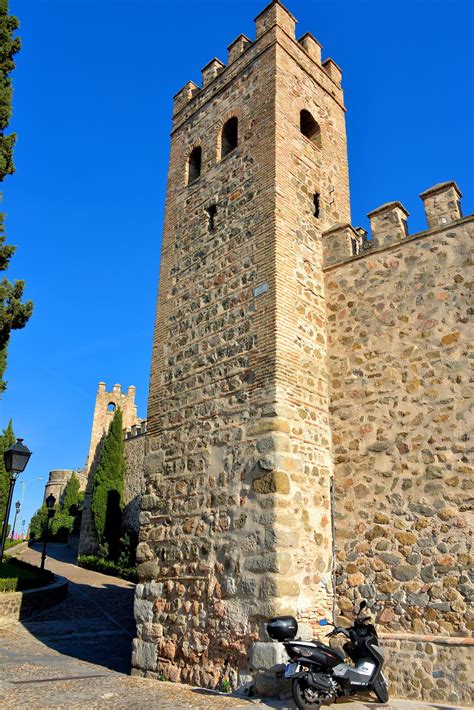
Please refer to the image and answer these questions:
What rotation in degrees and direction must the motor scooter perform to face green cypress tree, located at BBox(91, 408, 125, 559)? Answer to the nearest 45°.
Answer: approximately 90° to its left

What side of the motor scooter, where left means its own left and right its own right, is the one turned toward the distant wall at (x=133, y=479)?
left

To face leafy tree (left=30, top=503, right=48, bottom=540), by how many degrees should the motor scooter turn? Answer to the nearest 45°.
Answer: approximately 90° to its left

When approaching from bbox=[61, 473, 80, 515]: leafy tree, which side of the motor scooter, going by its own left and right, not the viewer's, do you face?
left

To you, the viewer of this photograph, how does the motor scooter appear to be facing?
facing away from the viewer and to the right of the viewer

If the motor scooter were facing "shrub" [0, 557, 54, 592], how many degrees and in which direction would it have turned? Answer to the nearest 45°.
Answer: approximately 90° to its left
